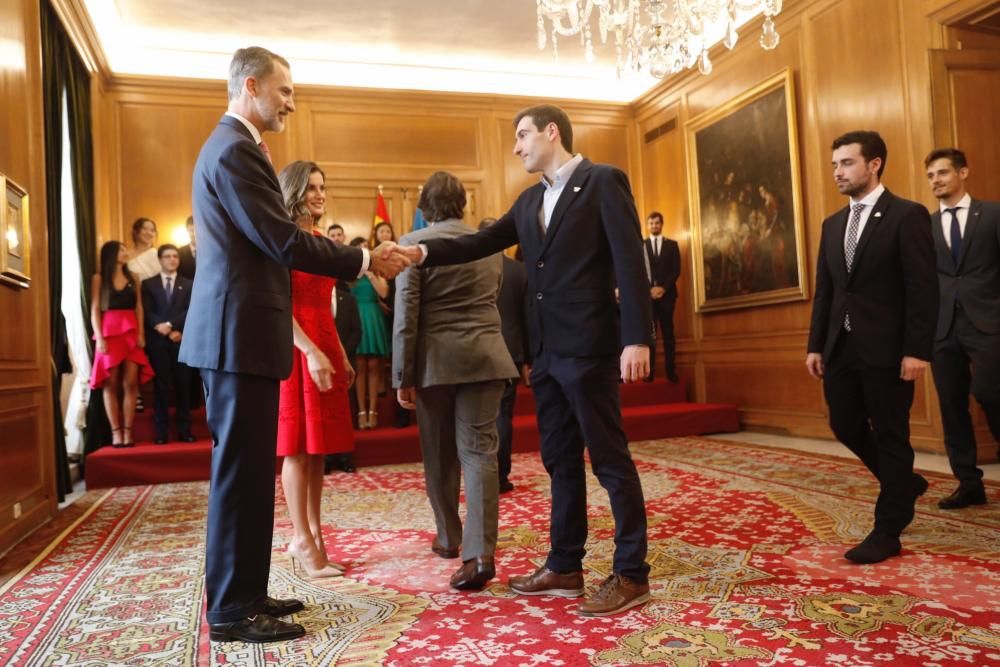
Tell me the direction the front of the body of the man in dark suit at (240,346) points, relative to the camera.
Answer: to the viewer's right

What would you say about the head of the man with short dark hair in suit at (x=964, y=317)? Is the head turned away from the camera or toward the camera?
toward the camera

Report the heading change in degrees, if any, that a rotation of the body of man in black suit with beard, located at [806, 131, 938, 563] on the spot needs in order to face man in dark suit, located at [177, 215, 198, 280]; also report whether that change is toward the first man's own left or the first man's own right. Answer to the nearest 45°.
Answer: approximately 45° to the first man's own right

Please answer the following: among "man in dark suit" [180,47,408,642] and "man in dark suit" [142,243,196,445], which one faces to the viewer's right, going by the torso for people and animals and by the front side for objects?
"man in dark suit" [180,47,408,642]

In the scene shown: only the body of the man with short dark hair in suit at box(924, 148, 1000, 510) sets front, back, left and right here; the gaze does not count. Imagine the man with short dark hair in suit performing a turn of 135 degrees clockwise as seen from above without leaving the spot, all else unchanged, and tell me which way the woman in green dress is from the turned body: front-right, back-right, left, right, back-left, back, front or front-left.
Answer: left

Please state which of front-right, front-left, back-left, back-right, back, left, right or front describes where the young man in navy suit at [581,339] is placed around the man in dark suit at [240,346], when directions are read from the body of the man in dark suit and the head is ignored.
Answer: front

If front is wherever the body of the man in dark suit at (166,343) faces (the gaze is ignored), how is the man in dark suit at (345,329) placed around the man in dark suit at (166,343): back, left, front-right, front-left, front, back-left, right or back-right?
front-left

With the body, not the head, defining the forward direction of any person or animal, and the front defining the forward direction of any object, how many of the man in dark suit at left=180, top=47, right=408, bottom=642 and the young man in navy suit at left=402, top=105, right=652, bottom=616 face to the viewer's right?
1

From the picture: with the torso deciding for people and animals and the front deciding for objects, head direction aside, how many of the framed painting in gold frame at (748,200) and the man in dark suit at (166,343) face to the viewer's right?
0

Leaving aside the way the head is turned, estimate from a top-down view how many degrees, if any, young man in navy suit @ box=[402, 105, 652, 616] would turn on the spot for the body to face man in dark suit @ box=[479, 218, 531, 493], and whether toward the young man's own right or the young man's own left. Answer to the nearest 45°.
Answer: approximately 135° to the young man's own right

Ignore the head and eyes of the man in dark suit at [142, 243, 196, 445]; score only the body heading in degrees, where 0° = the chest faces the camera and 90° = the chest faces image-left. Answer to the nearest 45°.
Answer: approximately 0°

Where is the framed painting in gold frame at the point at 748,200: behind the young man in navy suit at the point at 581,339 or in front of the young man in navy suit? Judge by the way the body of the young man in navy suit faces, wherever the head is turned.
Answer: behind

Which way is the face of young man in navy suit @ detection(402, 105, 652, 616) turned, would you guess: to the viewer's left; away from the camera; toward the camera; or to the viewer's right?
to the viewer's left

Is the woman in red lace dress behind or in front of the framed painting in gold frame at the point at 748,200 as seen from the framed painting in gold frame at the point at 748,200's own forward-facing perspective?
in front

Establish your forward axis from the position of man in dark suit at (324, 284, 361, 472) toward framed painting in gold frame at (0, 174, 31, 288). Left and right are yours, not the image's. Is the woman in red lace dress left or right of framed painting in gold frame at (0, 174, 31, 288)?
left

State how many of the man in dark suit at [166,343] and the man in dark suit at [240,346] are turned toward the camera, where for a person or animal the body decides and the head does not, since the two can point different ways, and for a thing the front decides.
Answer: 1

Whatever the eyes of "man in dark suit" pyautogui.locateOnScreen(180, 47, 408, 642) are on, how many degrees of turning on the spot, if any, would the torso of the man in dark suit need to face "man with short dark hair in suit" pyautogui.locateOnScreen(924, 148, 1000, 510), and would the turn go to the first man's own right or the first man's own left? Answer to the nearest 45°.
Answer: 0° — they already face them

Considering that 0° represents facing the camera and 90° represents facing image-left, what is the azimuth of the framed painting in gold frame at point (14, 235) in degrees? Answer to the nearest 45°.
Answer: approximately 315°
